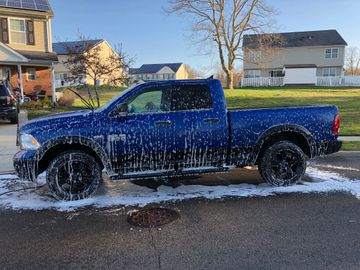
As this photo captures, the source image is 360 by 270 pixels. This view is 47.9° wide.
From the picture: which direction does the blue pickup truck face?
to the viewer's left

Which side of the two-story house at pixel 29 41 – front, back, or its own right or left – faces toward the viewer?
front

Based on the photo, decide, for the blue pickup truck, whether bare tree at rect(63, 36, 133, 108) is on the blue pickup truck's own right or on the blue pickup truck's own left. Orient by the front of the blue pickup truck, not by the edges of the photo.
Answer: on the blue pickup truck's own right

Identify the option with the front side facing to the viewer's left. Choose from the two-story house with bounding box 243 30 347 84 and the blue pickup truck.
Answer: the blue pickup truck

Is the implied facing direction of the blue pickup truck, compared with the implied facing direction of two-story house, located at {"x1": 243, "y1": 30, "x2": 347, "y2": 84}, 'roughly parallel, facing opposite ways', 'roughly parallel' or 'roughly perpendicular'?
roughly perpendicular

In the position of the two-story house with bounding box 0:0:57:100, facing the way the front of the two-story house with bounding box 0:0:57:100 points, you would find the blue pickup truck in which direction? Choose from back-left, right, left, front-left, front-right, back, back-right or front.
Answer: front

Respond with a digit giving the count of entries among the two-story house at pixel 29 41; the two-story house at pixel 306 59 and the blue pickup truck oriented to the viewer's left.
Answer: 1

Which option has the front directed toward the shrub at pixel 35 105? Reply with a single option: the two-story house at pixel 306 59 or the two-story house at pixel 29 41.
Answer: the two-story house at pixel 29 41

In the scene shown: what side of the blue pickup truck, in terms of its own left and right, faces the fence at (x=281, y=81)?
right

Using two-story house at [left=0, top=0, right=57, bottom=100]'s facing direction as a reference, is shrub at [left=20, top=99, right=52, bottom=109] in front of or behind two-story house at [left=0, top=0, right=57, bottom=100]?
in front
